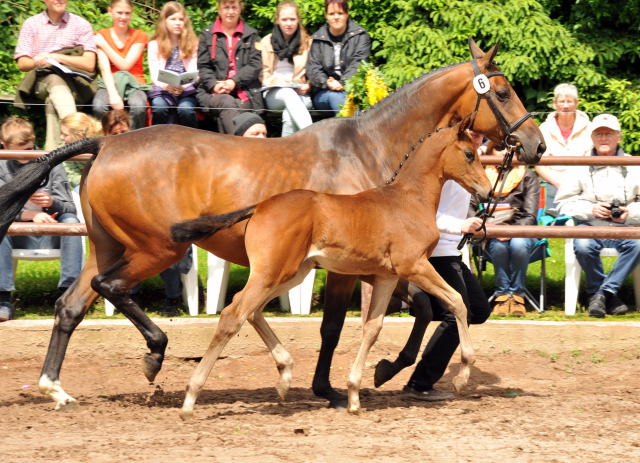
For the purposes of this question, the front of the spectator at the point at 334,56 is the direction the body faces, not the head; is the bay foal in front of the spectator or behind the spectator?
in front

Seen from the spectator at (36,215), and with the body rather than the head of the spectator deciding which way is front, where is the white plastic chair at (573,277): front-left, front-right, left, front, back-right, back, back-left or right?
left

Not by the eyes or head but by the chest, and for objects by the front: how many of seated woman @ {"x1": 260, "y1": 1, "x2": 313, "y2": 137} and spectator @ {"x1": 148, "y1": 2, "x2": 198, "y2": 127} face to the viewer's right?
0

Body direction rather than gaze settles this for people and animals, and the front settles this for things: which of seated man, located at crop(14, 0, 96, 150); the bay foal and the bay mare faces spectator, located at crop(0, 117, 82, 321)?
the seated man

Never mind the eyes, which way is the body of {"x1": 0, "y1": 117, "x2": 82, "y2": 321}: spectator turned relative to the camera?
toward the camera

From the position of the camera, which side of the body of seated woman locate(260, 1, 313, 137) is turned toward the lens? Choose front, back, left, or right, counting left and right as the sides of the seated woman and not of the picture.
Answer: front

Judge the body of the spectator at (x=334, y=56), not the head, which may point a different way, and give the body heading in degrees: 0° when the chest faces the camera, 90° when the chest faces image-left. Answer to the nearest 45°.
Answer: approximately 0°

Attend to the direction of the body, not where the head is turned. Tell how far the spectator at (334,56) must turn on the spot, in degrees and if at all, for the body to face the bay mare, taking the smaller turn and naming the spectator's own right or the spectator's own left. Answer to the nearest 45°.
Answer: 0° — they already face it

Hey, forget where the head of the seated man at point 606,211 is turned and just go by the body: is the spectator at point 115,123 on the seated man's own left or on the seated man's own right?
on the seated man's own right

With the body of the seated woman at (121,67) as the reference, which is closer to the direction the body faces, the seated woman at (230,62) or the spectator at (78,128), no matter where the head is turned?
the spectator

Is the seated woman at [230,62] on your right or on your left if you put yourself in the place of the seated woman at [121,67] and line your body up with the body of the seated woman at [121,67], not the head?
on your left

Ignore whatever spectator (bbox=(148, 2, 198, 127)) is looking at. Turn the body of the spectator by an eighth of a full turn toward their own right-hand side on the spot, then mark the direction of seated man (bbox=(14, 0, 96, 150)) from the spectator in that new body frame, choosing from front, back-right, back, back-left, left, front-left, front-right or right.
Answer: front-right

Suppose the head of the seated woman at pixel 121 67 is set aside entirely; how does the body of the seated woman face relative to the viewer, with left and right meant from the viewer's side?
facing the viewer

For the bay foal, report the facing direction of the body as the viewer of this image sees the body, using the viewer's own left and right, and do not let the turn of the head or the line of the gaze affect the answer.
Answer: facing to the right of the viewer

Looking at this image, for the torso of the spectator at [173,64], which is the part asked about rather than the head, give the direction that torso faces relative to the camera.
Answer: toward the camera
